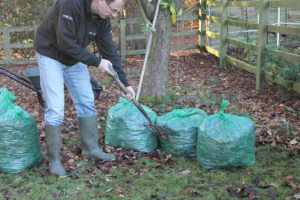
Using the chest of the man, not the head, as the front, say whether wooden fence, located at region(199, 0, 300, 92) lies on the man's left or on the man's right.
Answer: on the man's left

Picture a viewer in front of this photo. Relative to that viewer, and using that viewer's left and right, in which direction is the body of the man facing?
facing the viewer and to the right of the viewer

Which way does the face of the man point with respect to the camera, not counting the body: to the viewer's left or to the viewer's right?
to the viewer's right

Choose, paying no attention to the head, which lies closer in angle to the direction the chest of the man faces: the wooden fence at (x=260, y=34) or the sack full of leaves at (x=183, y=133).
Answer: the sack full of leaves

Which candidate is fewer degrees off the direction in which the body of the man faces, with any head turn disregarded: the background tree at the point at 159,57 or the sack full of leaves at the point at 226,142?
the sack full of leaves

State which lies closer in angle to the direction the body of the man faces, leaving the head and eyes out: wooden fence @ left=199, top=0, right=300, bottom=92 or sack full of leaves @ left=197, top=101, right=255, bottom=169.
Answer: the sack full of leaves

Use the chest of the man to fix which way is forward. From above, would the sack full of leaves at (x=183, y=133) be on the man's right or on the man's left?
on the man's left

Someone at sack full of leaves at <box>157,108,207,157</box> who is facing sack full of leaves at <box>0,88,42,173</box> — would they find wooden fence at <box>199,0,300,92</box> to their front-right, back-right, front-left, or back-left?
back-right

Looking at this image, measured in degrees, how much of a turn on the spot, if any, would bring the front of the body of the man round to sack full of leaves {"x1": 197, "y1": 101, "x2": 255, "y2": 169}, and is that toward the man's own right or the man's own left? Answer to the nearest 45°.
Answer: approximately 45° to the man's own left
